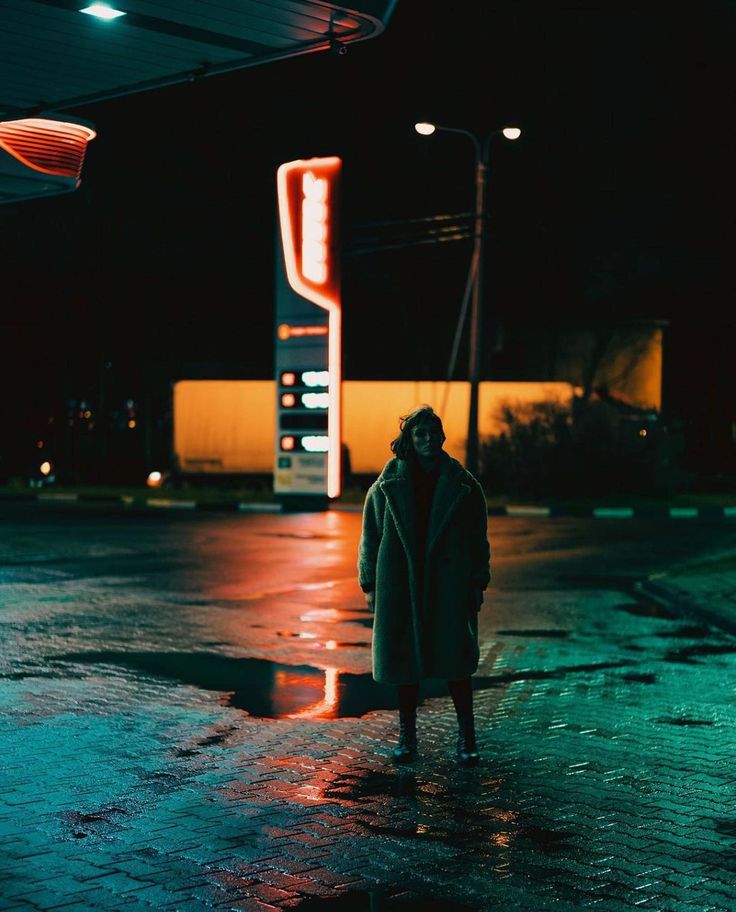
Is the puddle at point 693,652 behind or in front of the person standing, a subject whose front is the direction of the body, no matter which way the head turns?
behind

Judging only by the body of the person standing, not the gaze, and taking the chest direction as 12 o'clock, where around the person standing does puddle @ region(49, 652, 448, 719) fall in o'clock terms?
The puddle is roughly at 5 o'clock from the person standing.

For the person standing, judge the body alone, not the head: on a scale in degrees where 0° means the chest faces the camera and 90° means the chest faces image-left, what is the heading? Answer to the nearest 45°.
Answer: approximately 0°

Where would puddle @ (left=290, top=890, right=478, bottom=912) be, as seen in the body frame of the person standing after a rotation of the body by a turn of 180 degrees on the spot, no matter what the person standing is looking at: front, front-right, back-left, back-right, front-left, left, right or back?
back

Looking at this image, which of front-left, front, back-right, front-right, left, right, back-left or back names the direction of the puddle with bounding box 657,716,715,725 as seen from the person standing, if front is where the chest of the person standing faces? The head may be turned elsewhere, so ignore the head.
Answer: back-left

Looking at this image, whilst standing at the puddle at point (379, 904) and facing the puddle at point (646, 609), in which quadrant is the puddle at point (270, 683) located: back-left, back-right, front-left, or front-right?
front-left

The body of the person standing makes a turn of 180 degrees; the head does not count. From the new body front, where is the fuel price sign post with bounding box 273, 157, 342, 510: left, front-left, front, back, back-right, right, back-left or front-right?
front

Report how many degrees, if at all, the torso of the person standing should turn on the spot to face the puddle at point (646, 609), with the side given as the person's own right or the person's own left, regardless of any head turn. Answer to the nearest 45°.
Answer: approximately 180°
